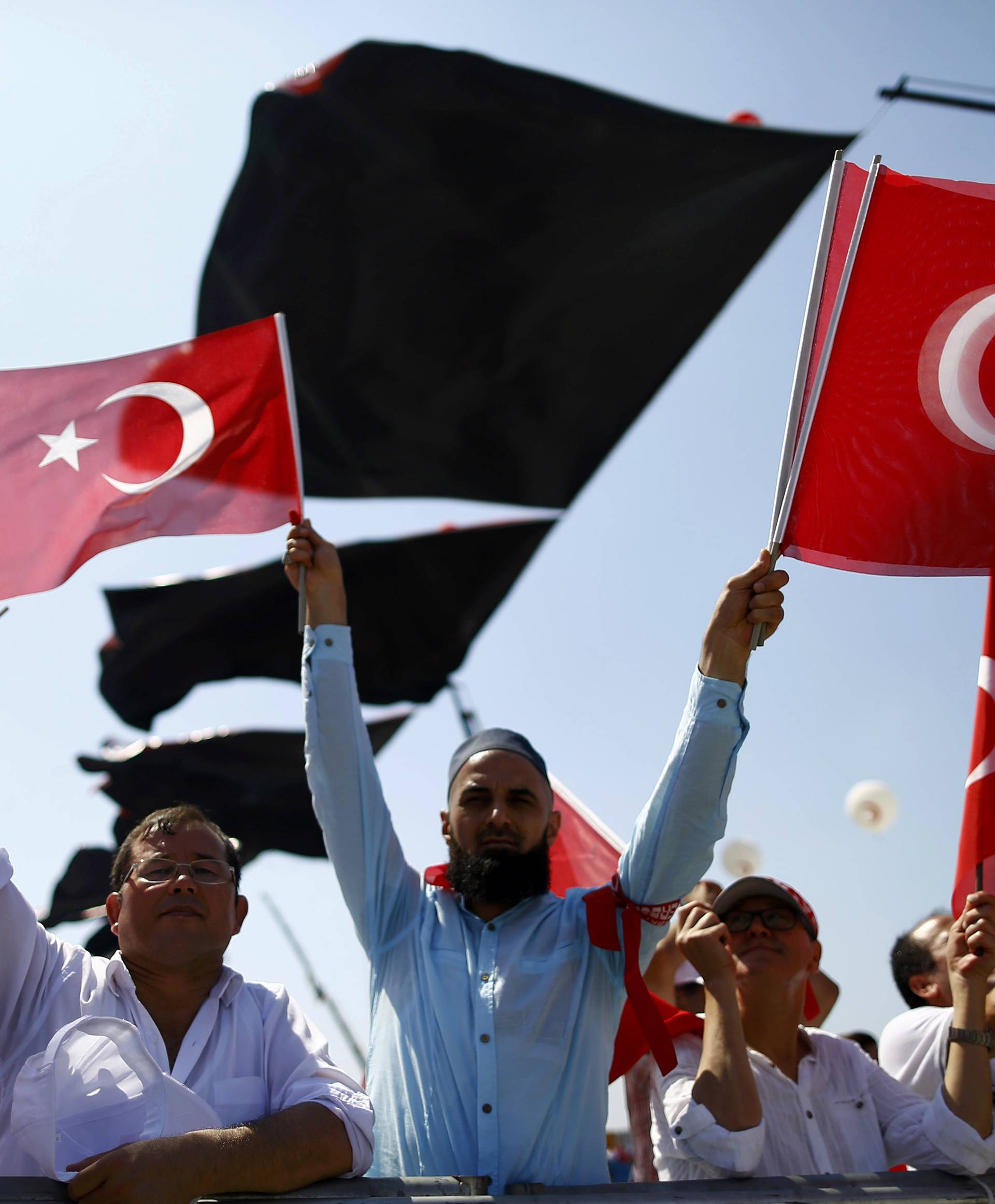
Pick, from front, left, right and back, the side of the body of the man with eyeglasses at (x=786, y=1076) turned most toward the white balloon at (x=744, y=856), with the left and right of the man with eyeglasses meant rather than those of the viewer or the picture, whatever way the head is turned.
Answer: back

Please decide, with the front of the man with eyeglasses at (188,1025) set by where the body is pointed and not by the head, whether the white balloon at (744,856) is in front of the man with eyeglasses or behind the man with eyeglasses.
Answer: behind

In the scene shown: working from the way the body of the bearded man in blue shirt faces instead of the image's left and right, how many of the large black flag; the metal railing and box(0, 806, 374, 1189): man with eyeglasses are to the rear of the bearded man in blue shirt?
1

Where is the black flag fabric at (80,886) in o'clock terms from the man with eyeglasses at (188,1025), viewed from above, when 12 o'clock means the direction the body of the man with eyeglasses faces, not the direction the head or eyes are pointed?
The black flag fabric is roughly at 6 o'clock from the man with eyeglasses.

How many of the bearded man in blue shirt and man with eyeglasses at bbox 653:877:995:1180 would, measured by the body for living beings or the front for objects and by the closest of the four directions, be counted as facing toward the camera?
2

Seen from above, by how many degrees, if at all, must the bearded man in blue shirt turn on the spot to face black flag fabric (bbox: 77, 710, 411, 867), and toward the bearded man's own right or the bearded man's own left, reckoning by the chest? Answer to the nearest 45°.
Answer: approximately 180°

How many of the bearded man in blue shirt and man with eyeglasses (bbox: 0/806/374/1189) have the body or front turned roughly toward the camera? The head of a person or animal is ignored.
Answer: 2

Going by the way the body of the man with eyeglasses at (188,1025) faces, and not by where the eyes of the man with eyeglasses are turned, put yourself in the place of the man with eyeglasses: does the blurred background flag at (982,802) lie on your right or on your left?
on your left

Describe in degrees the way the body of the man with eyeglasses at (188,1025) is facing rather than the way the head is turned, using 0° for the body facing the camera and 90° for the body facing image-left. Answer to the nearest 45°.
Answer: approximately 0°

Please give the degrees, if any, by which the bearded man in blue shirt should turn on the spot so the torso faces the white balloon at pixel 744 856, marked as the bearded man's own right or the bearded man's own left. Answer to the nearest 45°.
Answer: approximately 180°
